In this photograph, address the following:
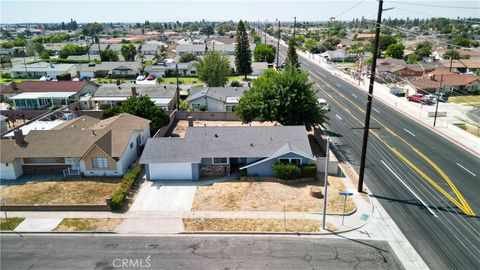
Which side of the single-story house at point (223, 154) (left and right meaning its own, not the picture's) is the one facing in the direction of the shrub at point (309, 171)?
left

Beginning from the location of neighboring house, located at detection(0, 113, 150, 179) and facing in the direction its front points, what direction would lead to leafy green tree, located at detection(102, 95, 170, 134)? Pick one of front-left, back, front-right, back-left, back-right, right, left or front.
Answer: back-left

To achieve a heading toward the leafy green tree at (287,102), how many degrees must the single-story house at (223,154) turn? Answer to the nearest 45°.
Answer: approximately 135° to its left

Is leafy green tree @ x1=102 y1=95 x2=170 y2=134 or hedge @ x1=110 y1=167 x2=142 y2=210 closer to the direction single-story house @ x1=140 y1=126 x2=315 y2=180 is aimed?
the hedge

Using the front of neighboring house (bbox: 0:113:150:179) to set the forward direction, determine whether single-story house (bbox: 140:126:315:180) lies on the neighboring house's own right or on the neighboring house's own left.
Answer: on the neighboring house's own left

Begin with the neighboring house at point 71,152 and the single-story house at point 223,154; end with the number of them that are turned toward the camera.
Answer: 2

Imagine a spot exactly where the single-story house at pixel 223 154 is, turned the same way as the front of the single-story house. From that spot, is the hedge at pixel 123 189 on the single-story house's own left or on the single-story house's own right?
on the single-story house's own right

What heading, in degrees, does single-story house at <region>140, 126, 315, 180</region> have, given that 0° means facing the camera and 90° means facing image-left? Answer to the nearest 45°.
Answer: approximately 0°

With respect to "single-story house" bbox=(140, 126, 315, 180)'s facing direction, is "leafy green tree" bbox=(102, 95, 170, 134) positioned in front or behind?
behind
